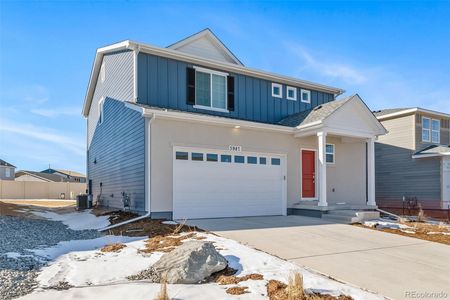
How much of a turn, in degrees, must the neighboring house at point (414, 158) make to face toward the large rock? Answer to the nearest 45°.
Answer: approximately 45° to its right

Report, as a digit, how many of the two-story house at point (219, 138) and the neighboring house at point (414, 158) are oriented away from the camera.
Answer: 0

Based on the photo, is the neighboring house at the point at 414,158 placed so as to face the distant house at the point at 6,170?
no

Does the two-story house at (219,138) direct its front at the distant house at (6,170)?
no

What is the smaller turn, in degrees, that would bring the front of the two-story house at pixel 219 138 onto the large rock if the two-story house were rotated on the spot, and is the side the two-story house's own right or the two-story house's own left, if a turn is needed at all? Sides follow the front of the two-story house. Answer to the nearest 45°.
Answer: approximately 45° to the two-story house's own right

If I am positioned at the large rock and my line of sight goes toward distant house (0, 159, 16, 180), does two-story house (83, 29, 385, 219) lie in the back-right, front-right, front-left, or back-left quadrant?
front-right

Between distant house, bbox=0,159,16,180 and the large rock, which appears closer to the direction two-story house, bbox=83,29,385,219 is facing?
the large rock

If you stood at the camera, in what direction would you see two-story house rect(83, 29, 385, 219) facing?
facing the viewer and to the right of the viewer

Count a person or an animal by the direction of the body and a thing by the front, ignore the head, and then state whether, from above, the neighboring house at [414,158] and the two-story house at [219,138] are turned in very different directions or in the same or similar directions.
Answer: same or similar directions

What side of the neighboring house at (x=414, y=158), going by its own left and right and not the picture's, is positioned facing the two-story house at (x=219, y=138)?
right

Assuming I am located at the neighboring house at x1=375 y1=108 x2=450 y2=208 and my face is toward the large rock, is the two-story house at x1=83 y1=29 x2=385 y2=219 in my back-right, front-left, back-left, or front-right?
front-right

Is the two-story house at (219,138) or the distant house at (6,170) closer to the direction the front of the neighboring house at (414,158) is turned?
the two-story house

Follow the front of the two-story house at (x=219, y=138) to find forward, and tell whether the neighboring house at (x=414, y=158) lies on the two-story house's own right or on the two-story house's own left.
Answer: on the two-story house's own left
